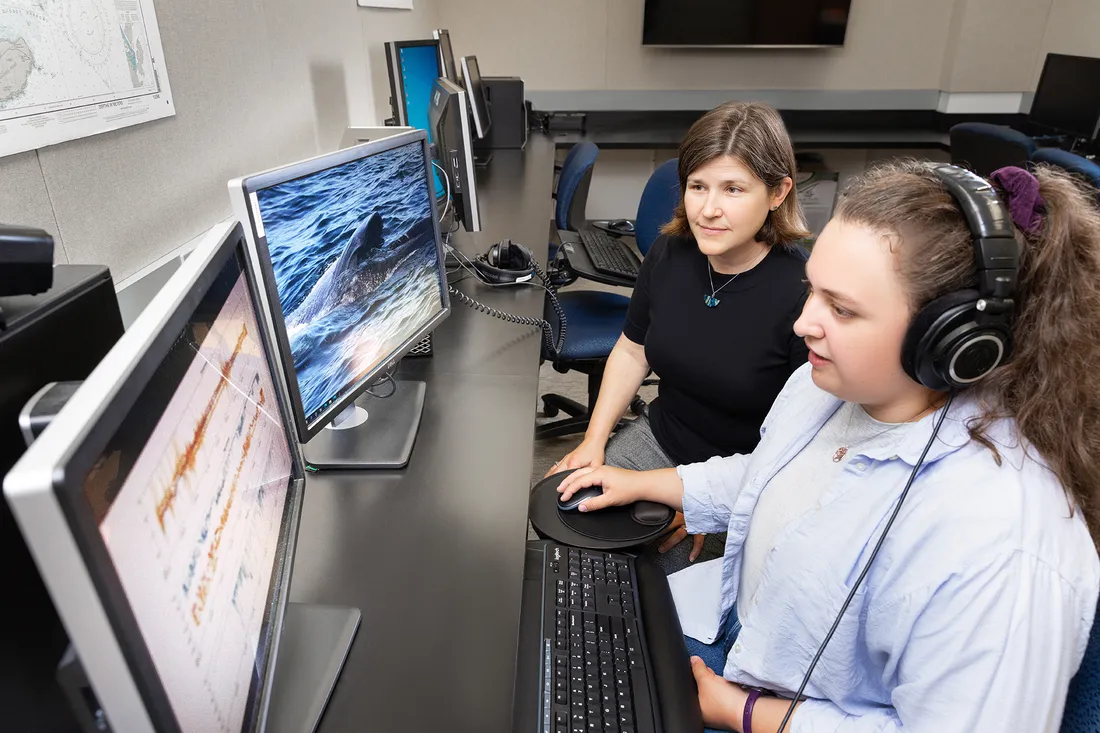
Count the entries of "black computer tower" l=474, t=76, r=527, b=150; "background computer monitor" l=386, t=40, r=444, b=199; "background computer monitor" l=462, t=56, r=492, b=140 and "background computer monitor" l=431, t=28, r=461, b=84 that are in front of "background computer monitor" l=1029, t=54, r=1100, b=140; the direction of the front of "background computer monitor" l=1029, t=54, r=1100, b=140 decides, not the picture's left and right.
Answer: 4

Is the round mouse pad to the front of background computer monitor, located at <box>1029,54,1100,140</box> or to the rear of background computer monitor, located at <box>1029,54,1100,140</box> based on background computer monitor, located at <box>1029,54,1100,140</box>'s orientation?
to the front

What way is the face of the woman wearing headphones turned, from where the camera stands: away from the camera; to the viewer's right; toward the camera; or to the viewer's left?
to the viewer's left

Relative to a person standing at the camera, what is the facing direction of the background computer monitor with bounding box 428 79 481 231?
facing away from the viewer and to the right of the viewer

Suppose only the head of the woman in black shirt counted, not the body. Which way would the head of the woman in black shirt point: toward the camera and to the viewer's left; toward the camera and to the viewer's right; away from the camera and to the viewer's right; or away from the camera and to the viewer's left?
toward the camera and to the viewer's left

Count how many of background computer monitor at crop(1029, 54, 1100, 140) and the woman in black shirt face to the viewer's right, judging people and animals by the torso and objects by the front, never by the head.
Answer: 0

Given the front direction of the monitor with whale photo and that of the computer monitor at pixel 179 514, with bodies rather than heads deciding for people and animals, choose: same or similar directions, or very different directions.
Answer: same or similar directions

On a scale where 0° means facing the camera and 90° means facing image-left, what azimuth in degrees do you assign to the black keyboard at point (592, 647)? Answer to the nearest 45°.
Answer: approximately 270°

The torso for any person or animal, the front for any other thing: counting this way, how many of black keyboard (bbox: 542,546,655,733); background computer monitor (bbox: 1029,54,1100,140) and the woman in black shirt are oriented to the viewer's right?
1
